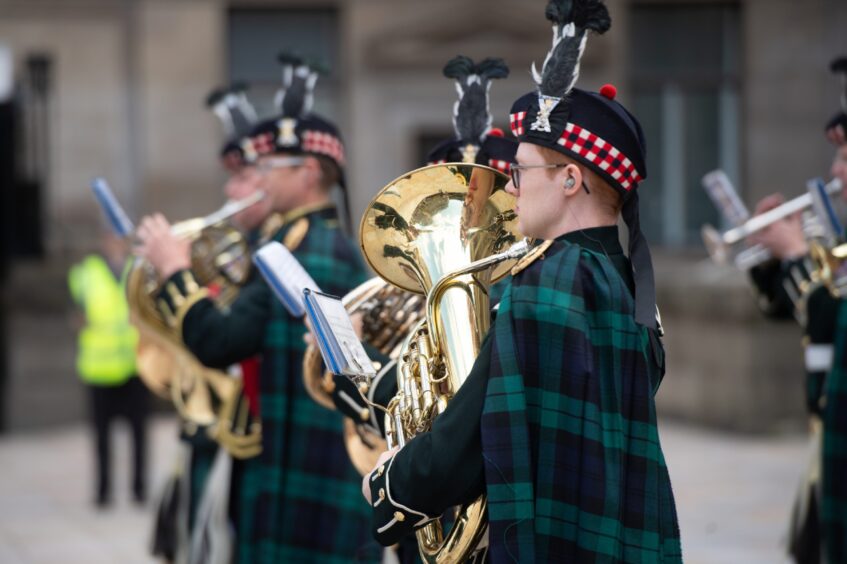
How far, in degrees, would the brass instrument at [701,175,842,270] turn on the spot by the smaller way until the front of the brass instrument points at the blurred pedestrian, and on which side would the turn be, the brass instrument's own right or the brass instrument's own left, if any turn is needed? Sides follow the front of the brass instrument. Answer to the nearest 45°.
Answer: approximately 45° to the brass instrument's own right

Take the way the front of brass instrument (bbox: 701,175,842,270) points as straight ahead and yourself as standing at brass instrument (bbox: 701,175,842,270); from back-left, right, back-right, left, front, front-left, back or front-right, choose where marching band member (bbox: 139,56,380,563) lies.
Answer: front-left

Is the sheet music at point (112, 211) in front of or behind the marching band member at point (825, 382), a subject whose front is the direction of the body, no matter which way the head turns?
in front

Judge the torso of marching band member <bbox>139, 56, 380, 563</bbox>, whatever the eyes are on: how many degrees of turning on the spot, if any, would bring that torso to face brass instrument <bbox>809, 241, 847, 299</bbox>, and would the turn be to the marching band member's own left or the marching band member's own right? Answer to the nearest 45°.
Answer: approximately 180°

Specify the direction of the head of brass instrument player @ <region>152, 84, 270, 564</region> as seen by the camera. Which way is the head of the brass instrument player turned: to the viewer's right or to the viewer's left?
to the viewer's left

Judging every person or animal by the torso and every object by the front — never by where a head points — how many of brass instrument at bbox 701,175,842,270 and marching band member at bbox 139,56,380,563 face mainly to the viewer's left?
2

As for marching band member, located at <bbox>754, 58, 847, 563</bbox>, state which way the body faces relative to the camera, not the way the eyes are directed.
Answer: to the viewer's left

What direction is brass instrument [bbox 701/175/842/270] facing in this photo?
to the viewer's left

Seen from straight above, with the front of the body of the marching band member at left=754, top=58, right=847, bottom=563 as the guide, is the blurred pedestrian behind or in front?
in front

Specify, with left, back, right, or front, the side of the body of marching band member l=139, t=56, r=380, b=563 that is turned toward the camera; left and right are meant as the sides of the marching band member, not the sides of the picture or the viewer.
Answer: left

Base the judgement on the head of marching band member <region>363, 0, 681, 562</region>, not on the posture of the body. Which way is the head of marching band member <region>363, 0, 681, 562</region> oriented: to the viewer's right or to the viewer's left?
to the viewer's left

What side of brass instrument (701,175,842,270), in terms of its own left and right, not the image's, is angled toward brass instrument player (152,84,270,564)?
front
